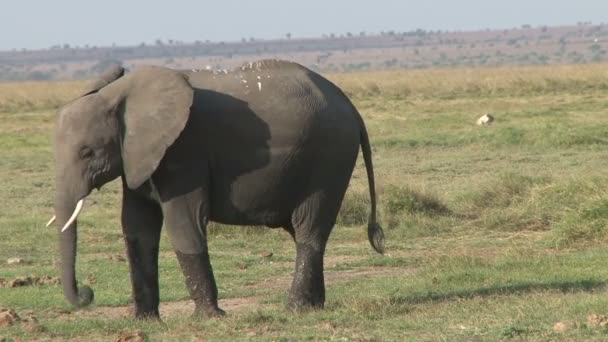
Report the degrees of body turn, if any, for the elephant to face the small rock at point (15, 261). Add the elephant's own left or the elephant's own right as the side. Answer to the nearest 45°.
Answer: approximately 45° to the elephant's own right

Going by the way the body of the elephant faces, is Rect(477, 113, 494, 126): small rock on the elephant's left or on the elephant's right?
on the elephant's right

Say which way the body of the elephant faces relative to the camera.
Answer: to the viewer's left
